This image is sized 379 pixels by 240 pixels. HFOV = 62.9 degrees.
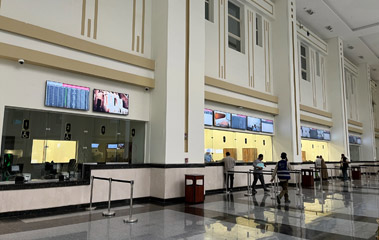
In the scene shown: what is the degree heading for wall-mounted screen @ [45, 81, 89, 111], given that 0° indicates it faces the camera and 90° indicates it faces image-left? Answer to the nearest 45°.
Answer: approximately 315°

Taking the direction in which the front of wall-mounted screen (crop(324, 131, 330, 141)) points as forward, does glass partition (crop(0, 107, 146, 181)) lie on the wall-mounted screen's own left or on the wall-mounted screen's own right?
on the wall-mounted screen's own right

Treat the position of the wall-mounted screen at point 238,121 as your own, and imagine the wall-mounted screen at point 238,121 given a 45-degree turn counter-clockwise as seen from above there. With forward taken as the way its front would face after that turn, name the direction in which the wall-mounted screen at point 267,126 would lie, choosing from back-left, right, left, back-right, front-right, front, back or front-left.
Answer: front-left

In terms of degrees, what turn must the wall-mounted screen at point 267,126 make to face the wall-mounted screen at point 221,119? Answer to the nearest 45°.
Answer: approximately 90° to its right

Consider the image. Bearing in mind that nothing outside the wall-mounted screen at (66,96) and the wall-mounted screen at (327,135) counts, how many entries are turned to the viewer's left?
0

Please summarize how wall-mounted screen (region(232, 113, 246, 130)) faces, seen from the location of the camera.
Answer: facing the viewer and to the right of the viewer

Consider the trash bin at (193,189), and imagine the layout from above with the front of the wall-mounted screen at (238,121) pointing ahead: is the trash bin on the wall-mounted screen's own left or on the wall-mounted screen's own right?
on the wall-mounted screen's own right

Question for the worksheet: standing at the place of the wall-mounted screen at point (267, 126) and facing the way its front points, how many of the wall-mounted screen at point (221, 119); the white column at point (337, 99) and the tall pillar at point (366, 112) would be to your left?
2

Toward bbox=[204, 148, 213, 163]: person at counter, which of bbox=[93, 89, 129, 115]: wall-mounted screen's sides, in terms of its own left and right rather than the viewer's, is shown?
left

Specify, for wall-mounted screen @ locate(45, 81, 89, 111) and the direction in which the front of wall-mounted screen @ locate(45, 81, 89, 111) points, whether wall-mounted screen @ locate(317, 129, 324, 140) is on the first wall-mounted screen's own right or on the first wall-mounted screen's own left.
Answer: on the first wall-mounted screen's own left

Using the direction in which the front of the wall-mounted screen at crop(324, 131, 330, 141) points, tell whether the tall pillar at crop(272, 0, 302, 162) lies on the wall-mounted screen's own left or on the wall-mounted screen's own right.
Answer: on the wall-mounted screen's own right

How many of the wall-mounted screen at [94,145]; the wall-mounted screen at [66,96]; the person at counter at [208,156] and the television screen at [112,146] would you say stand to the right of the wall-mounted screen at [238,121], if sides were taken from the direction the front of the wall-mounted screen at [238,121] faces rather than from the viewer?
4
